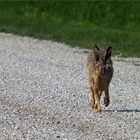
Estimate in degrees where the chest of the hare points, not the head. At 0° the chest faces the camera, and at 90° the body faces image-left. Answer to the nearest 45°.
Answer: approximately 0°
